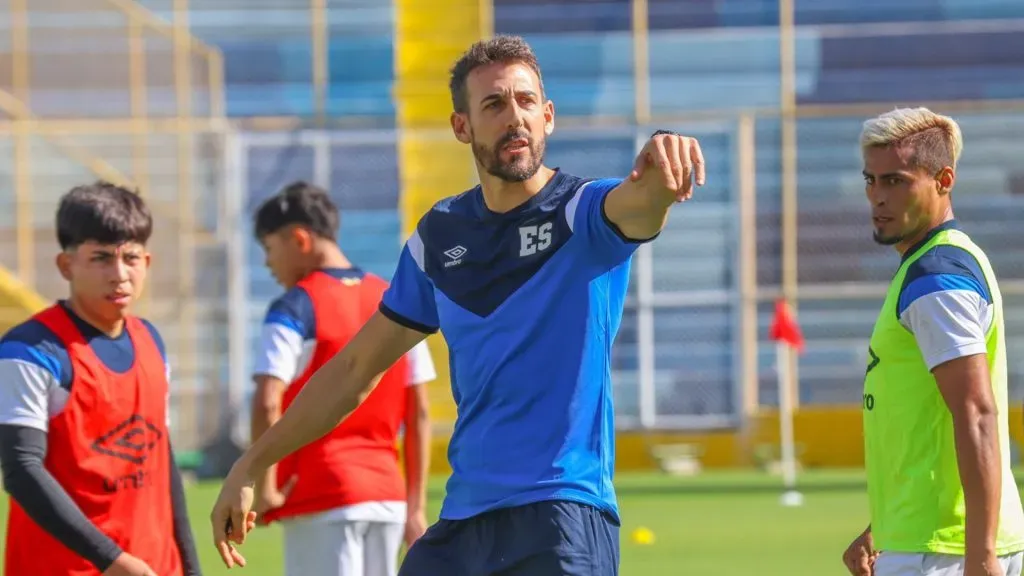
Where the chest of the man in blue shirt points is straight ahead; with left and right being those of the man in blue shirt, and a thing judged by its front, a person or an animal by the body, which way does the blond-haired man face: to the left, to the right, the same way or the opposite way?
to the right

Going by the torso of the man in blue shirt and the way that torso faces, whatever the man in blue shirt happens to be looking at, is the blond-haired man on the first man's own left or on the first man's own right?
on the first man's own left

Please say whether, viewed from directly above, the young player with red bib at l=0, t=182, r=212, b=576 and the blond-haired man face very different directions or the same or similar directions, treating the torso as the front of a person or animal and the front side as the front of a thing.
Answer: very different directions

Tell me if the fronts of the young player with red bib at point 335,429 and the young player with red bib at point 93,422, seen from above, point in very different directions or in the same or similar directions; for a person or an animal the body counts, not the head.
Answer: very different directions

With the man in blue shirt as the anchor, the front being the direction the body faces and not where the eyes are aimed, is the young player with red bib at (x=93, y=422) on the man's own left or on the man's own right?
on the man's own right

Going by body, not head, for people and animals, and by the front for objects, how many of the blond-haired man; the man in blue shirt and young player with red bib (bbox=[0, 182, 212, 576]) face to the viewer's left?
1

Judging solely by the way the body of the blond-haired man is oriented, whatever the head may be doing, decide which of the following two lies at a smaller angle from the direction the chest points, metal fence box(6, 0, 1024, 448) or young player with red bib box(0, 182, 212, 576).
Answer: the young player with red bib

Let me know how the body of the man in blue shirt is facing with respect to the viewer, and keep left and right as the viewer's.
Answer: facing the viewer

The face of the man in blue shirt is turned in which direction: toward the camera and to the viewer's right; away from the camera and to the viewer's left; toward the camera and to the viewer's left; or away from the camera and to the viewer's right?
toward the camera and to the viewer's right

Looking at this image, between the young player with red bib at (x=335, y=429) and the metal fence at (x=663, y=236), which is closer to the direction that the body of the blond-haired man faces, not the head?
the young player with red bib

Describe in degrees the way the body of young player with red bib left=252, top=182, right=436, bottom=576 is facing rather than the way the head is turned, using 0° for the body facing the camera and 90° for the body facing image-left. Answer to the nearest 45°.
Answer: approximately 135°

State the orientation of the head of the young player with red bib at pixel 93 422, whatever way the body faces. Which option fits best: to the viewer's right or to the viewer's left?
to the viewer's right

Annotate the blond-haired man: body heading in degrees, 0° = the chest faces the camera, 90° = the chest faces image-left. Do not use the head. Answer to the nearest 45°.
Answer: approximately 90°

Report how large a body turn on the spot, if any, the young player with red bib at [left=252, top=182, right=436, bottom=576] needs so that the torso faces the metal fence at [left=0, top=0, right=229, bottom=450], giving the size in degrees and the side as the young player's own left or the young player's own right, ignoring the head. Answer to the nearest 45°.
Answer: approximately 45° to the young player's own right

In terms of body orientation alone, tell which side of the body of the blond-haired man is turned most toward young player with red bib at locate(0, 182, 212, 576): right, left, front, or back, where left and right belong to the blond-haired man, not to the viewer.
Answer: front
